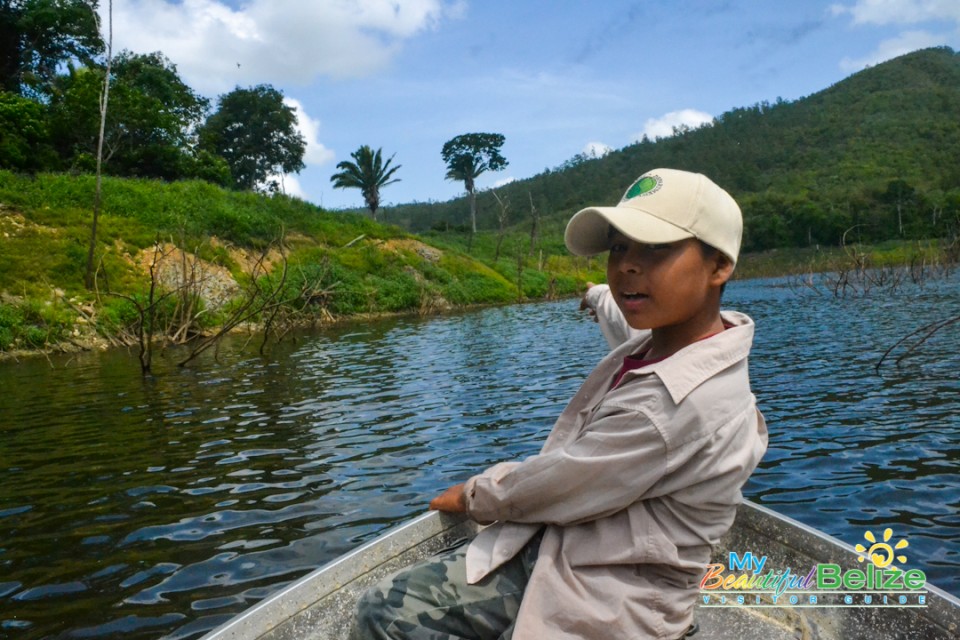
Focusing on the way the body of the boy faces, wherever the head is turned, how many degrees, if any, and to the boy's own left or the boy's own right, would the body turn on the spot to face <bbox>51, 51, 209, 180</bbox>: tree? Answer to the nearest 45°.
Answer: approximately 45° to the boy's own right

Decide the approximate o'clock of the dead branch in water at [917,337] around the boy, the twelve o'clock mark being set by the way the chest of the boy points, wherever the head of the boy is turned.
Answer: The dead branch in water is roughly at 4 o'clock from the boy.

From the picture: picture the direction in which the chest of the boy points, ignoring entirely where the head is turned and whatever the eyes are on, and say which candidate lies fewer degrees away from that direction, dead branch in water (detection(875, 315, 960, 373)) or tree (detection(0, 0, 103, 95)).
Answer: the tree

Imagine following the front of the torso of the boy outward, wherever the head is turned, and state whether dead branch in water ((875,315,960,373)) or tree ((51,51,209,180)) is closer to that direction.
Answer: the tree

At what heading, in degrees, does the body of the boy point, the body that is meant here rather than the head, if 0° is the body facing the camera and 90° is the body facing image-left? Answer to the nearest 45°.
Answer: approximately 90°

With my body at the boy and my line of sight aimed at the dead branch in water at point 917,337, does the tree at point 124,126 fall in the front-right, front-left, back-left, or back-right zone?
front-left

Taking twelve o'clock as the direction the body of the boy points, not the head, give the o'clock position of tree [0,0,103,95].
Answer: The tree is roughly at 2 o'clock from the boy.

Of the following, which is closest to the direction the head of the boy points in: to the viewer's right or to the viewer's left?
to the viewer's left

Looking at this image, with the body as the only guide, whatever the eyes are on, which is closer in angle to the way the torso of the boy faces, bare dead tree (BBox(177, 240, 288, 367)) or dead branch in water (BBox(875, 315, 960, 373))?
the bare dead tree

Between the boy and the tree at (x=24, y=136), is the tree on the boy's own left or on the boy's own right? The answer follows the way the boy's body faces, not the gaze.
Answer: on the boy's own right
